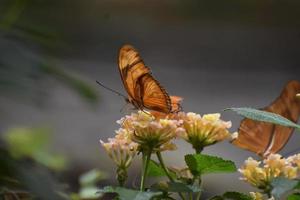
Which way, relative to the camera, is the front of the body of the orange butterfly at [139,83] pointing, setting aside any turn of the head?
to the viewer's left
